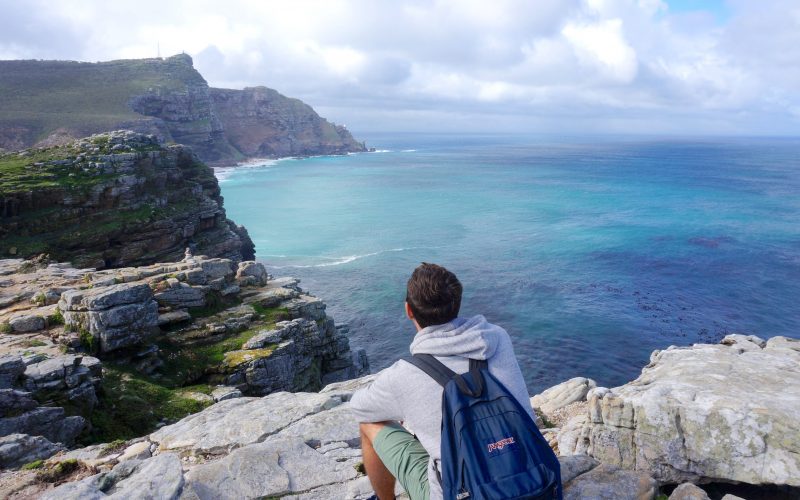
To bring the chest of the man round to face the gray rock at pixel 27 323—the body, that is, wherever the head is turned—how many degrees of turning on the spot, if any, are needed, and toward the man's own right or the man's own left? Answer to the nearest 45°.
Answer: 0° — they already face it

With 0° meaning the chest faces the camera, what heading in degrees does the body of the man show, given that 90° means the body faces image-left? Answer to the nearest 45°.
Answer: approximately 135°

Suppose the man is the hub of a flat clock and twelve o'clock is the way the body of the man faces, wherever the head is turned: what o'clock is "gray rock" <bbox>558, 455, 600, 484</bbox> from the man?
The gray rock is roughly at 3 o'clock from the man.

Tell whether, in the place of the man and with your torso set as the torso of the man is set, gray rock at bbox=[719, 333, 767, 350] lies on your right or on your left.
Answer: on your right

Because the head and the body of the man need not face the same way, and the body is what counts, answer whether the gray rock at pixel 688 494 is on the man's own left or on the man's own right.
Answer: on the man's own right

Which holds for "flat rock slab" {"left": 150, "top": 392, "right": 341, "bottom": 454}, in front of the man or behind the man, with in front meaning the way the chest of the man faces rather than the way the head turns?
in front

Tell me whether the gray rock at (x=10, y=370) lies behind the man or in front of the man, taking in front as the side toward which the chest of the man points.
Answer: in front

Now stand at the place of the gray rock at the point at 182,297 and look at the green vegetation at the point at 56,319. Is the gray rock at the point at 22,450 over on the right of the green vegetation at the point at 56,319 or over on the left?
left

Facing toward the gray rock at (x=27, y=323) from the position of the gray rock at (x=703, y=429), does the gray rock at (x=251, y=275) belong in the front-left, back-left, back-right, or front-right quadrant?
front-right

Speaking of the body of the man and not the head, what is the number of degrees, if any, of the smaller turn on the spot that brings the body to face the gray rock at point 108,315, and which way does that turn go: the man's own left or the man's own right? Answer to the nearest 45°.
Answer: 0° — they already face it

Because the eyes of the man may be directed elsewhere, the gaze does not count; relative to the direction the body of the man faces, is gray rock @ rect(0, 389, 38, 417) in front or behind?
in front
